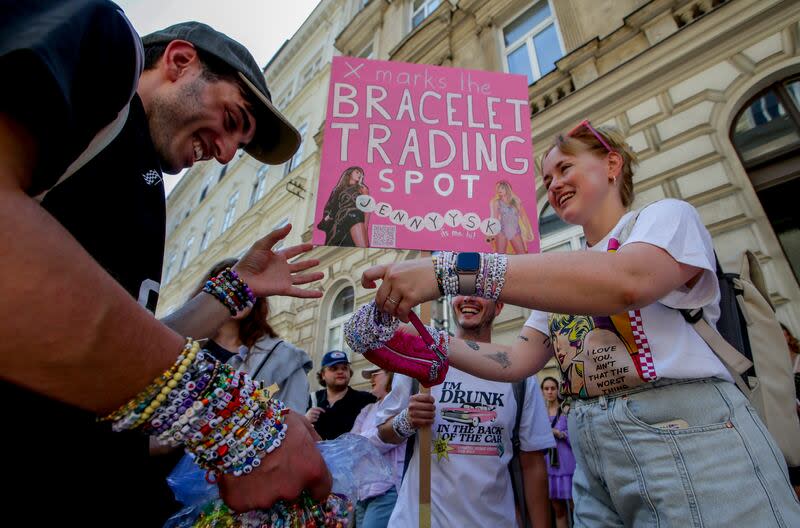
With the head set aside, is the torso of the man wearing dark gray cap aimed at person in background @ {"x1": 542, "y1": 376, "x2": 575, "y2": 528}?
no

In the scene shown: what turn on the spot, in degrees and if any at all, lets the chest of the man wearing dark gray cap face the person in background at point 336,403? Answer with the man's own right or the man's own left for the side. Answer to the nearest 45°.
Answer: approximately 90° to the man's own left

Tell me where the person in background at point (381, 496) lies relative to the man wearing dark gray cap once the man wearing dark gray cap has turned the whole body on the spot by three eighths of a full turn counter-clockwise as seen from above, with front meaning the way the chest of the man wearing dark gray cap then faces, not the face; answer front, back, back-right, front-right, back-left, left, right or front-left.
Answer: front-right

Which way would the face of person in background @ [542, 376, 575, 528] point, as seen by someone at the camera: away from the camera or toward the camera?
toward the camera

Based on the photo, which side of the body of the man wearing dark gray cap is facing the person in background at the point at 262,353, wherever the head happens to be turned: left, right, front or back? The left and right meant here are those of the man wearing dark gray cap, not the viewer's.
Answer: left

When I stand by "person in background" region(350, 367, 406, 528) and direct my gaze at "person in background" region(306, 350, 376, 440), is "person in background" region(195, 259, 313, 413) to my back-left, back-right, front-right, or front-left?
back-left
